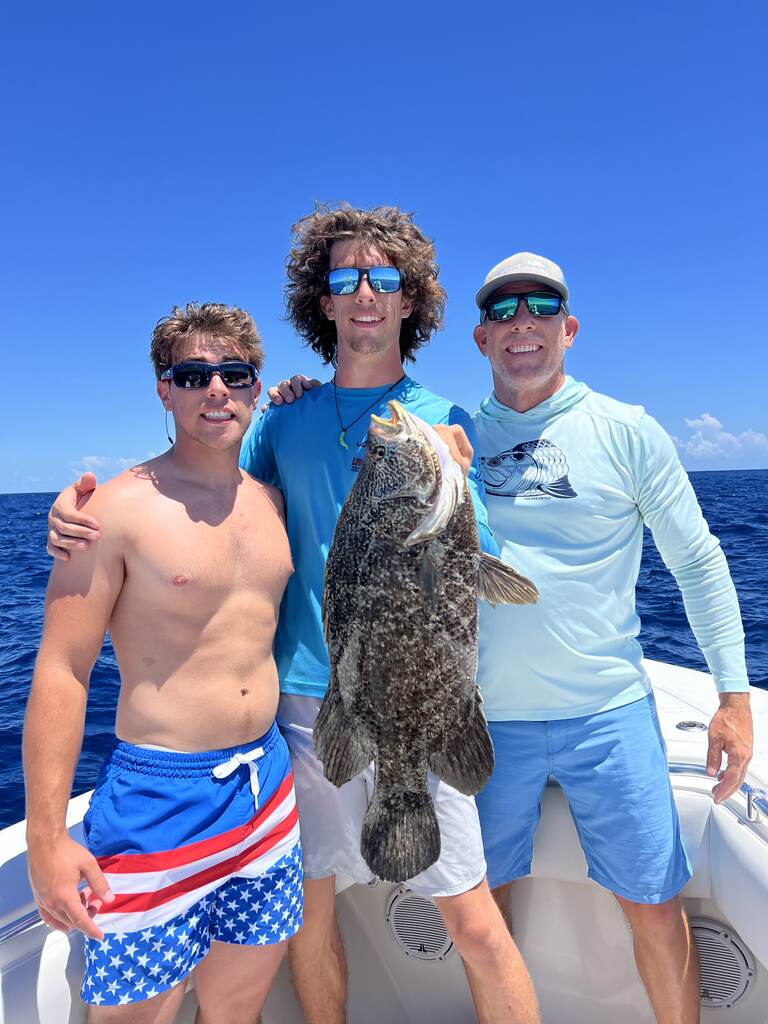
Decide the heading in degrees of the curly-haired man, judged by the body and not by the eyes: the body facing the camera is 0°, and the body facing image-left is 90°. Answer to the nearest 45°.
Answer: approximately 0°

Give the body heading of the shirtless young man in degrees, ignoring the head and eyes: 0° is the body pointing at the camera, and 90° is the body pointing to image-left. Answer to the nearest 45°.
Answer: approximately 315°

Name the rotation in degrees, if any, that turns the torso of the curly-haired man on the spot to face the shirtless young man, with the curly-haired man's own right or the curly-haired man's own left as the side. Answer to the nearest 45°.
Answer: approximately 45° to the curly-haired man's own right

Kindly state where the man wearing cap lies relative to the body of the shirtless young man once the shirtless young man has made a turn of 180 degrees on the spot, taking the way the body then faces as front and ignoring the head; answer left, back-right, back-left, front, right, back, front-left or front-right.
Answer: back-right

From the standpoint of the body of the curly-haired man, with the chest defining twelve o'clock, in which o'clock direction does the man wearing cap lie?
The man wearing cap is roughly at 9 o'clock from the curly-haired man.
